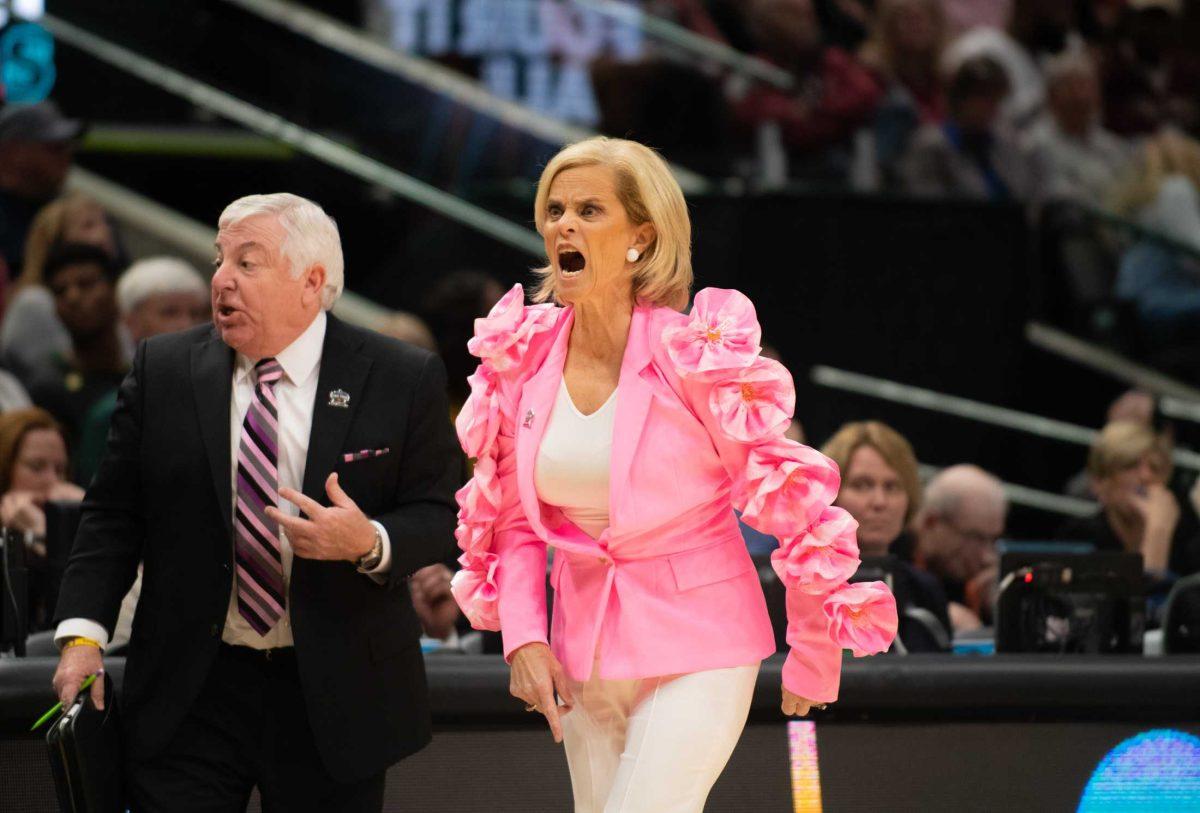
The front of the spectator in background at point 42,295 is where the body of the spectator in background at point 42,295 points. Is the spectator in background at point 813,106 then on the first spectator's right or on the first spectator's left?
on the first spectator's left

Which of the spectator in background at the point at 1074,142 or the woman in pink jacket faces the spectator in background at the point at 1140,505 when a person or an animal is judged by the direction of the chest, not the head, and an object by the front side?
the spectator in background at the point at 1074,142

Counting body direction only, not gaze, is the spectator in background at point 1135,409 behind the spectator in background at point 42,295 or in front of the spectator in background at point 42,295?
in front

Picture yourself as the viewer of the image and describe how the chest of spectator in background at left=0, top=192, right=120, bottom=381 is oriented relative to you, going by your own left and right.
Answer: facing the viewer and to the right of the viewer

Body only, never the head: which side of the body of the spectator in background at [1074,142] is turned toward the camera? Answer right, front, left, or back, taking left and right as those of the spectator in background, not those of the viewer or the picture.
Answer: front

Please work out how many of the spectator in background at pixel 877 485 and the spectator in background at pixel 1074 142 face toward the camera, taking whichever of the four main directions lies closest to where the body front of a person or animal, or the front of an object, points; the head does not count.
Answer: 2

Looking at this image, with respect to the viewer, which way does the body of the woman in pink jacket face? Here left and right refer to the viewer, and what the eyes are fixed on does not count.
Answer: facing the viewer and to the left of the viewer

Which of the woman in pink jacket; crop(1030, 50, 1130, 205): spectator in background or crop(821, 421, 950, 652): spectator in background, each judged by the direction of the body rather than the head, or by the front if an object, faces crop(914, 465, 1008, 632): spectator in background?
crop(1030, 50, 1130, 205): spectator in background

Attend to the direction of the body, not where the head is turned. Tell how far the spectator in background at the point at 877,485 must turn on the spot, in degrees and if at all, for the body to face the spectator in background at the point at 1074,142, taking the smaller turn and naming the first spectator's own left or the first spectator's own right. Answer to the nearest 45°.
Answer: approximately 180°

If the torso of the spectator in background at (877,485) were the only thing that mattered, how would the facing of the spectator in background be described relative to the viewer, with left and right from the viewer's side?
facing the viewer

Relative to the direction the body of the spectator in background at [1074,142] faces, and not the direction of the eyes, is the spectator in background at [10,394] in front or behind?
in front

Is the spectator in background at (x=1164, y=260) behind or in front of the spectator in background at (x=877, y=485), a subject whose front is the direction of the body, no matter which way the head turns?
behind

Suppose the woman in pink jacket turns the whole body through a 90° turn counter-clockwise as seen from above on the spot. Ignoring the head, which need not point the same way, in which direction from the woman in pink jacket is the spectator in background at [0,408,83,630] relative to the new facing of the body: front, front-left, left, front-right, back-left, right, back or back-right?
back
